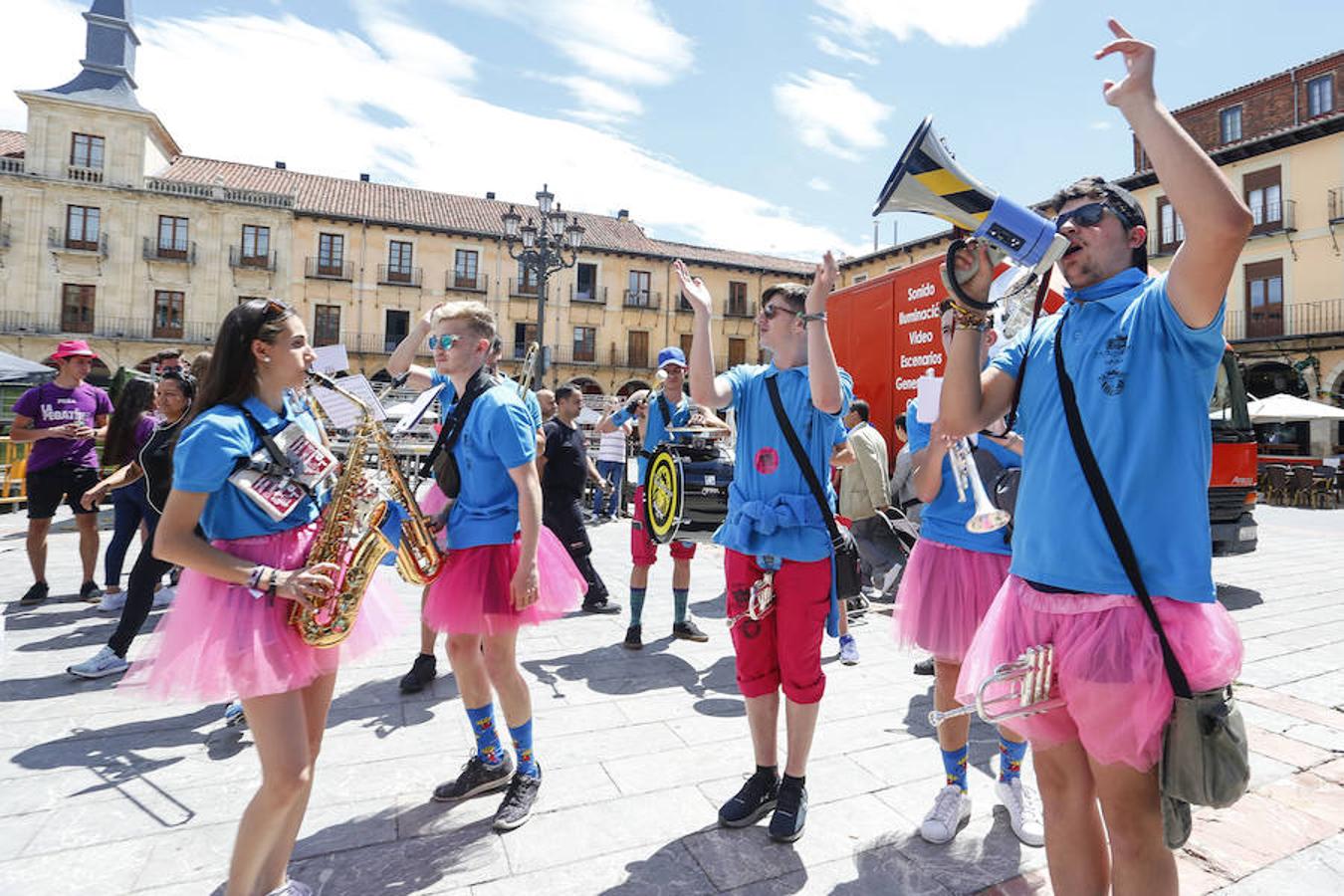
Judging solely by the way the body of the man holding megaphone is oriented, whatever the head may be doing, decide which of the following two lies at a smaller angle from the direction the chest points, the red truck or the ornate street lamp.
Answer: the ornate street lamp

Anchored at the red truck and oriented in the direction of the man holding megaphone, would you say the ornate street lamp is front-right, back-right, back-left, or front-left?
back-right

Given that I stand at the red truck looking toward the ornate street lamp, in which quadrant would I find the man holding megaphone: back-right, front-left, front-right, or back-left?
back-left

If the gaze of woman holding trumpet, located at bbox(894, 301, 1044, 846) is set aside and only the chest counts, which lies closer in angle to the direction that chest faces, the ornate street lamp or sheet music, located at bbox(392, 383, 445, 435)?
the sheet music

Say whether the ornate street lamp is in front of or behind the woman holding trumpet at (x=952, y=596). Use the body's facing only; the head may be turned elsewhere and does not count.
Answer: behind

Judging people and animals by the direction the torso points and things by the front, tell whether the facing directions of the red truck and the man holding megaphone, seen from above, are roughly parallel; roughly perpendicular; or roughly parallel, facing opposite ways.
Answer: roughly perpendicular

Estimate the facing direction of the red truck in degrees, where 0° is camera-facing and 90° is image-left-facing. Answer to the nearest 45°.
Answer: approximately 315°

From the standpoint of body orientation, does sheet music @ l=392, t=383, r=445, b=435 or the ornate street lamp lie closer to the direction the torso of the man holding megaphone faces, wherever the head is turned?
the sheet music

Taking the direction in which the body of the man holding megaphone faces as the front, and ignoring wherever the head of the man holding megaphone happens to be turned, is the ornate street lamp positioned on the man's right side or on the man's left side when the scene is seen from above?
on the man's right side

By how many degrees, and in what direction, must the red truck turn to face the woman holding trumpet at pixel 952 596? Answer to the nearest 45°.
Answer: approximately 45° to its right

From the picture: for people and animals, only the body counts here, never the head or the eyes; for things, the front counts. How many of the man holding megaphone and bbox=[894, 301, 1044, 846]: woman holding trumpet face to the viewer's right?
0

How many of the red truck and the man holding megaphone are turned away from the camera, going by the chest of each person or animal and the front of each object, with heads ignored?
0

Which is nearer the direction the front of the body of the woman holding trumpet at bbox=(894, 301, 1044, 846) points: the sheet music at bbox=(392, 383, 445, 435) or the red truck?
the sheet music
